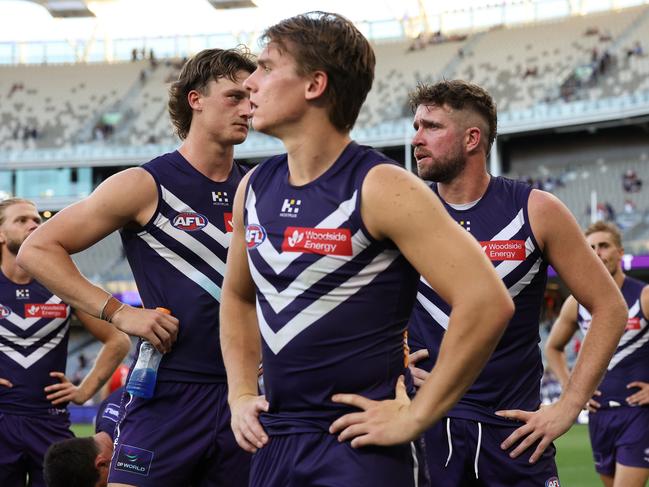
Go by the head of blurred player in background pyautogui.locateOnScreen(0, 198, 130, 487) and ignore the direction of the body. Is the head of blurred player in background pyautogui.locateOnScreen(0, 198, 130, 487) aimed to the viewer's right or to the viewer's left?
to the viewer's right

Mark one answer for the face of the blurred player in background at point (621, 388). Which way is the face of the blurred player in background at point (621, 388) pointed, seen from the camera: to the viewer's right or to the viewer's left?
to the viewer's left

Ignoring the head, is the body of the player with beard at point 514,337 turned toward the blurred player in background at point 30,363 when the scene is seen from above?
no

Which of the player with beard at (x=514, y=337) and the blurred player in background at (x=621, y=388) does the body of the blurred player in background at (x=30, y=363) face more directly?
the player with beard

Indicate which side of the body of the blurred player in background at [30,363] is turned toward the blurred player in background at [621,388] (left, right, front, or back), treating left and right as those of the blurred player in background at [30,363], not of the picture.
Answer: left

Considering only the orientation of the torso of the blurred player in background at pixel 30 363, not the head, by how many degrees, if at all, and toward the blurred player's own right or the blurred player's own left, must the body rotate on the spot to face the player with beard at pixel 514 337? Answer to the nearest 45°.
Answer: approximately 45° to the blurred player's own left

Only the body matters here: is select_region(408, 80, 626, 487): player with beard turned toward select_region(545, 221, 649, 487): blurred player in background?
no

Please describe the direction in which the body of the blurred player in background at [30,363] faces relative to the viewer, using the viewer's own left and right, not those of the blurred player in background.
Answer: facing the viewer
